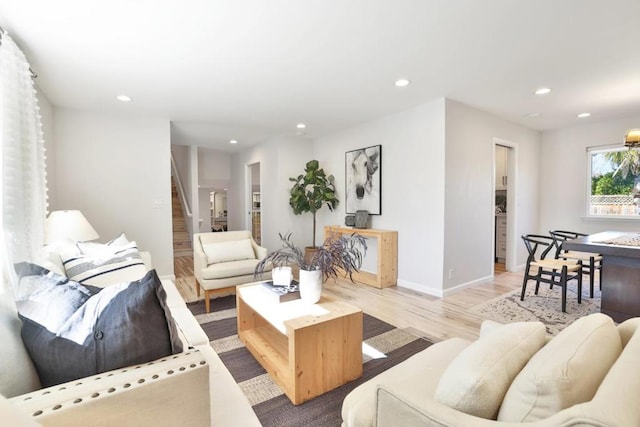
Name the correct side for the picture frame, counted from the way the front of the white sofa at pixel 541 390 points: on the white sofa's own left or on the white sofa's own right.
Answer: on the white sofa's own right

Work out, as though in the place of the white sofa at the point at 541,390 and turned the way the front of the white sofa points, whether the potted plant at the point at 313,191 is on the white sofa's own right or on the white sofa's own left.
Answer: on the white sofa's own right

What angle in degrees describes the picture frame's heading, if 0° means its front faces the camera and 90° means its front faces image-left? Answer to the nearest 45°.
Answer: approximately 45°

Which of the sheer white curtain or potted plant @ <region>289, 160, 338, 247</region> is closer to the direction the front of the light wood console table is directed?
the sheer white curtain

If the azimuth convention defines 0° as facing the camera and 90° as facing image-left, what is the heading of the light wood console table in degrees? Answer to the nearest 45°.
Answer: approximately 45°

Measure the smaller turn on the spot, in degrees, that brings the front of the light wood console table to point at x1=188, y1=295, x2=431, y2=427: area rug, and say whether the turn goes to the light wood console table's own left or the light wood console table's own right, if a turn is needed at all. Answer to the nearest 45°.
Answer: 0° — it already faces it

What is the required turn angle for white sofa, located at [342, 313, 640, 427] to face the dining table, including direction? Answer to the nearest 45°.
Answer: approximately 135° to its right
